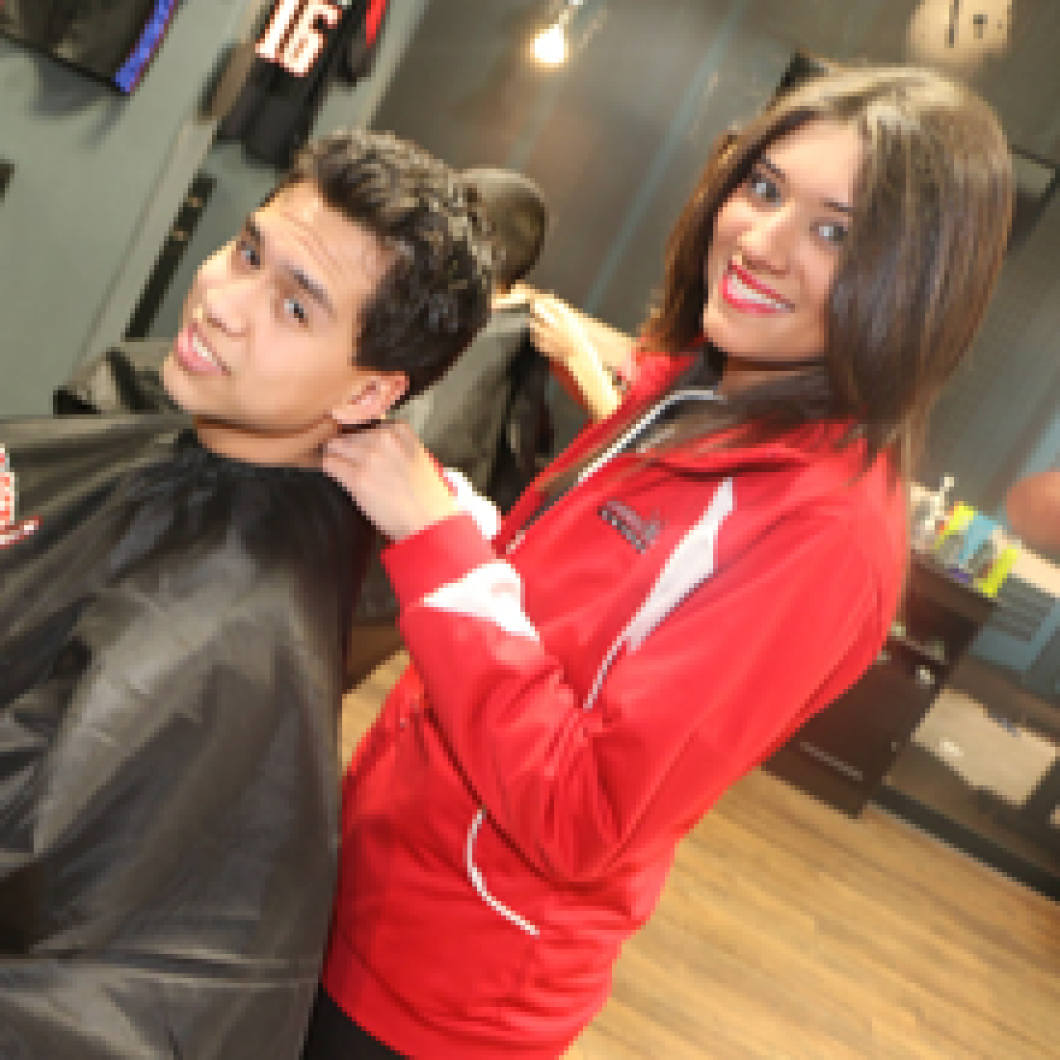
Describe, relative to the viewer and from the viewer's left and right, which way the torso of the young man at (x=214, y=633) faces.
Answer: facing the viewer and to the left of the viewer

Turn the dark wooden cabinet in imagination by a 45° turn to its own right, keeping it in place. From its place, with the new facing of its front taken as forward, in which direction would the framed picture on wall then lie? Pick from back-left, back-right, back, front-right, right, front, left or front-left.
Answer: front

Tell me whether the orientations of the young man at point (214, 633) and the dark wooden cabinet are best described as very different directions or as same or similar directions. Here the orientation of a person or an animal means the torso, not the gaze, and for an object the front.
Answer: same or similar directions

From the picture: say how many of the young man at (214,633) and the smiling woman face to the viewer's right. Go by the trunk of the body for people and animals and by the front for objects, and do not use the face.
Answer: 0

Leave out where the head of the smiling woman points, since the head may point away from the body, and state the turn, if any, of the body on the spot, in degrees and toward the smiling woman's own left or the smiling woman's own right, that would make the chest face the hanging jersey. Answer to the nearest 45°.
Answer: approximately 90° to the smiling woman's own right

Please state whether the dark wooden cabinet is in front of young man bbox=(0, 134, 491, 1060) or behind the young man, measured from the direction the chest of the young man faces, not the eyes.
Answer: behind

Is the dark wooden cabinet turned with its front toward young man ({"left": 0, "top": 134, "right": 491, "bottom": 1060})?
yes

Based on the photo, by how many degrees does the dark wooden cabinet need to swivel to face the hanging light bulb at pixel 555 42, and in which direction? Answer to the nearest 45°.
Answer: approximately 90° to its right

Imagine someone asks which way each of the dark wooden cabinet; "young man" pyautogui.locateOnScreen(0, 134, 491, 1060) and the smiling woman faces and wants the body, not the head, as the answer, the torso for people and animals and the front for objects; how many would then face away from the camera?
0

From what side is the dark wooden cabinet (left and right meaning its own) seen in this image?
front

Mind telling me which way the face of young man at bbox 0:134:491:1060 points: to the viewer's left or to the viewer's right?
to the viewer's left
